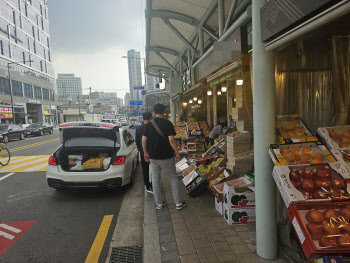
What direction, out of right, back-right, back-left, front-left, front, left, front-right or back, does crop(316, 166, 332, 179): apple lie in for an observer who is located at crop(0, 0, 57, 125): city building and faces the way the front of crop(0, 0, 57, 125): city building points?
front-right

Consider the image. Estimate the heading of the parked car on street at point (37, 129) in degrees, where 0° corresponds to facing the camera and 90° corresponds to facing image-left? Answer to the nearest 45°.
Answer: approximately 45°

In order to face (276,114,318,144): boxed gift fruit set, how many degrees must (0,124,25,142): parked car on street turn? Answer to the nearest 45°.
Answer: approximately 45° to its left

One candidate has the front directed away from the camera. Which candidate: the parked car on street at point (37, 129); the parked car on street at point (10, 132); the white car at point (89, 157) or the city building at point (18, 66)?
the white car

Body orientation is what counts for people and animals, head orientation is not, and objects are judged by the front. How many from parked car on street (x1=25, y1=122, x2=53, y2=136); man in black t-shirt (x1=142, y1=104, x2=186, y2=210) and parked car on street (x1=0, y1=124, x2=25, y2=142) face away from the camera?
1

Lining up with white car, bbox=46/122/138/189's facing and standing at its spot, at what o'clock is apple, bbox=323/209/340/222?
The apple is roughly at 5 o'clock from the white car.

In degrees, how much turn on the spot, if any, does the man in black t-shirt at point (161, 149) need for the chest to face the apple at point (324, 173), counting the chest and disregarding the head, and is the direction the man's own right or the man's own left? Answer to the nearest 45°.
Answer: approximately 135° to the man's own right

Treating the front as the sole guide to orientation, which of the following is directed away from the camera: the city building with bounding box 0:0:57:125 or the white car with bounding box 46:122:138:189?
the white car

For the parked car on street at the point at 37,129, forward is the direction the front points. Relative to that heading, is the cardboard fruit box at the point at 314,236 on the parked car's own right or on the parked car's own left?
on the parked car's own left

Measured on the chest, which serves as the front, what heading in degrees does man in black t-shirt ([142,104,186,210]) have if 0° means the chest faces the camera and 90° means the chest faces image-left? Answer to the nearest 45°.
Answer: approximately 180°

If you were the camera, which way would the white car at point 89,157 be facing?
facing away from the viewer

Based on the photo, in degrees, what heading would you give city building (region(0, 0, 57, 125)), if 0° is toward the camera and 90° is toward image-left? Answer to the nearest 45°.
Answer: approximately 315°

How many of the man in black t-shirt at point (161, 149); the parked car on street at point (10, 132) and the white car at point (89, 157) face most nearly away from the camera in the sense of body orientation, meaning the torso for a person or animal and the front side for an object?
2

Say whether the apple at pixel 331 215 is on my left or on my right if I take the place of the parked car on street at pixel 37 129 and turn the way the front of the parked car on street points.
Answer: on my left

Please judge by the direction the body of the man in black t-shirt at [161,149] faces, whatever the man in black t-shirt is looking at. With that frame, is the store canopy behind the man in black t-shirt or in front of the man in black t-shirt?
in front

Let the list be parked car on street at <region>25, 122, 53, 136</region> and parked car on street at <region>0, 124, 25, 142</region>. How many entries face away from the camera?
0

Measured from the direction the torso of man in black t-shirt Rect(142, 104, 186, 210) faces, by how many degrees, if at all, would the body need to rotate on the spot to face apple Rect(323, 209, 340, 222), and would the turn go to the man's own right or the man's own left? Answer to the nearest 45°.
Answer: approximately 135° to the man's own right
